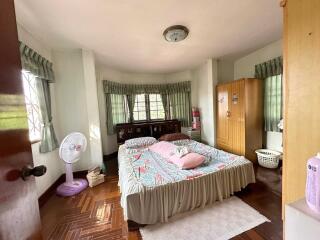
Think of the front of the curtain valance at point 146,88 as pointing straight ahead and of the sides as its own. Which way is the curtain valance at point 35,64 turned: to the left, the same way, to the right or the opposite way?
to the left

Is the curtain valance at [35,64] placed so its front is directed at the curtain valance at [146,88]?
no

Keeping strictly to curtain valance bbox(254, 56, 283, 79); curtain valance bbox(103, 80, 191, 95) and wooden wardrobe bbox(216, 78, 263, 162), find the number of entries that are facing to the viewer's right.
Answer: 0

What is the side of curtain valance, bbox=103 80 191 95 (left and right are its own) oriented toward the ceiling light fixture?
front

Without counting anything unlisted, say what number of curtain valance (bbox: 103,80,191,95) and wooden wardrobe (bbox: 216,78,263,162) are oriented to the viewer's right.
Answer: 0

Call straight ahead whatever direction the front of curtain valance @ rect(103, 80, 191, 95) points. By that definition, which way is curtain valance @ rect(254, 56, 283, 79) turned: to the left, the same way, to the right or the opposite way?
to the right

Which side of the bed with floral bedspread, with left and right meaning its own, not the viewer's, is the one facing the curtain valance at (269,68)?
left

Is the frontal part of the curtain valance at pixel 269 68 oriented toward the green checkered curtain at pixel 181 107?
no

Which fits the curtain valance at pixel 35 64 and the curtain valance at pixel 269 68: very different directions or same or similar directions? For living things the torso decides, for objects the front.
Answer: very different directions

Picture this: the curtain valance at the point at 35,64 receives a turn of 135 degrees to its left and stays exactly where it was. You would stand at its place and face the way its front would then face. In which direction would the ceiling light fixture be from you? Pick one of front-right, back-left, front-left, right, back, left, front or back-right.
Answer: back-right

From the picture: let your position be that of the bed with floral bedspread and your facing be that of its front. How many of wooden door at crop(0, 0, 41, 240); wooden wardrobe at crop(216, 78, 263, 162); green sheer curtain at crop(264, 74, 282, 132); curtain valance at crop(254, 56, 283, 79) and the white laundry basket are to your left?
4

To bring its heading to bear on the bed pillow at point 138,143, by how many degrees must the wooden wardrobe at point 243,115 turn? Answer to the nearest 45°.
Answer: approximately 45° to its right

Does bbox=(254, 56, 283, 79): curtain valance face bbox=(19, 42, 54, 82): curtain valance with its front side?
yes

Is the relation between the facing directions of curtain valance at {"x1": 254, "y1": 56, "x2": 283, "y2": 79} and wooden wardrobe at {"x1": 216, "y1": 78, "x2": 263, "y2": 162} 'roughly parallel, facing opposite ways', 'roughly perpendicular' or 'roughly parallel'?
roughly parallel

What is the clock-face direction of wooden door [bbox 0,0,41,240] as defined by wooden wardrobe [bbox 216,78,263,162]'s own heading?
The wooden door is roughly at 11 o'clock from the wooden wardrobe.

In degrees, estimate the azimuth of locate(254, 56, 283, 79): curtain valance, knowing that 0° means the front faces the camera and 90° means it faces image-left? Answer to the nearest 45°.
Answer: approximately 45°

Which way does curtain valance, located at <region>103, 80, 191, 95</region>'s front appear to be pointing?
toward the camera

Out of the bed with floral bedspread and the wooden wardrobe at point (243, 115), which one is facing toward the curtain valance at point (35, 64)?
the wooden wardrobe

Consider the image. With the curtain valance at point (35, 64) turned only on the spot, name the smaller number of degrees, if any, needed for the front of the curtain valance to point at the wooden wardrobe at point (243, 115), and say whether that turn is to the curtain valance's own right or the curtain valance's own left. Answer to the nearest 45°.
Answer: approximately 45° to the curtain valance's own left
